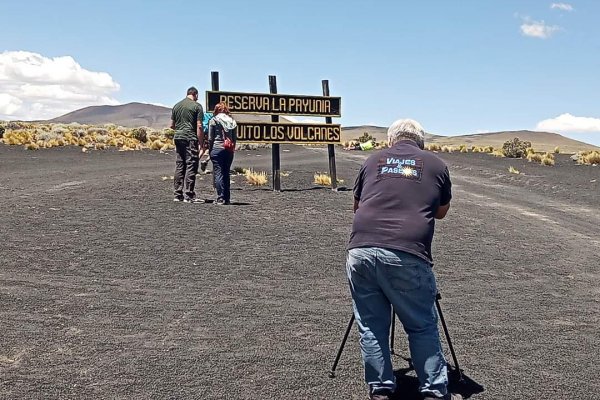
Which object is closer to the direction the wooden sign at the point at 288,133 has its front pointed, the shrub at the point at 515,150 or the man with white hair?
the man with white hair

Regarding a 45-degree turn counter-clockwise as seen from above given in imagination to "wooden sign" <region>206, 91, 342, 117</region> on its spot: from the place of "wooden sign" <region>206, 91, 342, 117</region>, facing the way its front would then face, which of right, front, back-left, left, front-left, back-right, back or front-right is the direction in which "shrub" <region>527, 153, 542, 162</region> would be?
left

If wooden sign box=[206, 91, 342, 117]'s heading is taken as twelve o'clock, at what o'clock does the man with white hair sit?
The man with white hair is roughly at 12 o'clock from the wooden sign.

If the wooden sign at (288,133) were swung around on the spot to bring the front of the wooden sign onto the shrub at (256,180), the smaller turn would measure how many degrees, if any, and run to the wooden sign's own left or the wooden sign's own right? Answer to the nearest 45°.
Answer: approximately 135° to the wooden sign's own right

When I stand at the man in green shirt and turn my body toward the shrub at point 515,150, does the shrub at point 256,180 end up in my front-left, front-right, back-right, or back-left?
front-left

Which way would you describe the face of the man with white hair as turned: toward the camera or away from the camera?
away from the camera

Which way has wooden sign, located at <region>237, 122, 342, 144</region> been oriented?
toward the camera

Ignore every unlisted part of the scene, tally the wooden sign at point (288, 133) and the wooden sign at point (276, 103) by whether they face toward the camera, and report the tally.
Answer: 2

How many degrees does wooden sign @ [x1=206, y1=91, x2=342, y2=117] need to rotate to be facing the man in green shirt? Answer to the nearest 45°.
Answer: approximately 45° to its right

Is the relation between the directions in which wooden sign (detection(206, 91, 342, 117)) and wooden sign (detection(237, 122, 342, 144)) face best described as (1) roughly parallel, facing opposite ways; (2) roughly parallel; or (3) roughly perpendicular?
roughly parallel

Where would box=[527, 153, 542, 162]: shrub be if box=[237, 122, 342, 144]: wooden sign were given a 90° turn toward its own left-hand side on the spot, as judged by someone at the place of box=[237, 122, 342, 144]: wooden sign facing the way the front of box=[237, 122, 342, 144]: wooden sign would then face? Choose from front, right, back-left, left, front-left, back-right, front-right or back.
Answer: front-left
